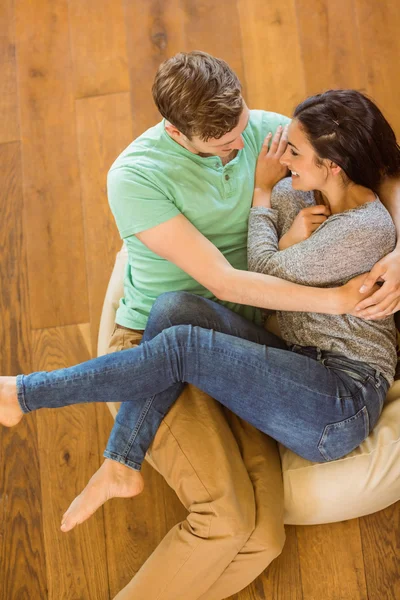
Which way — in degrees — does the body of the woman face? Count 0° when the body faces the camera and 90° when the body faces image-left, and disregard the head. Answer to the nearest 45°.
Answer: approximately 90°

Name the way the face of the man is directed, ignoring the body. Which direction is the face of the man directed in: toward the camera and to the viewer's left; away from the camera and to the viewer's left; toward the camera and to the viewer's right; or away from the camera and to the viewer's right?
toward the camera and to the viewer's right
